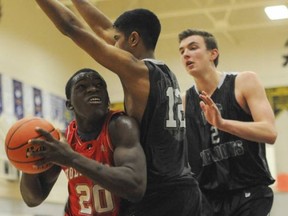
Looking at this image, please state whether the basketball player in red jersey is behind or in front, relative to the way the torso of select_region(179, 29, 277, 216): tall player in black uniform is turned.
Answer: in front

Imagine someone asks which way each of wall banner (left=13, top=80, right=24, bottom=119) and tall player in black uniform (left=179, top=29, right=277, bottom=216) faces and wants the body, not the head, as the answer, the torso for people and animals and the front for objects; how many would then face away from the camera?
0

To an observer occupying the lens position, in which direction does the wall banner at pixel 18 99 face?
facing the viewer and to the right of the viewer

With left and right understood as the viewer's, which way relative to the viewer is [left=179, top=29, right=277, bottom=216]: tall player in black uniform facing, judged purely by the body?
facing the viewer and to the left of the viewer

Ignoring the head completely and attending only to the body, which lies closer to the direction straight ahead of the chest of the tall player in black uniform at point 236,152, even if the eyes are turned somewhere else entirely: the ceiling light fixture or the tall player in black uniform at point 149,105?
the tall player in black uniform

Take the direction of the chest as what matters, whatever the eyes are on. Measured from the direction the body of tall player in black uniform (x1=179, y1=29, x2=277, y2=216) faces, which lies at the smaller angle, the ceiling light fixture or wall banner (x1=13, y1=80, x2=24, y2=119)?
the wall banner

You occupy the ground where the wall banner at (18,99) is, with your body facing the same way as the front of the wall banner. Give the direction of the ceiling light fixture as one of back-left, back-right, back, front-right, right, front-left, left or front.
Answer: front-left
